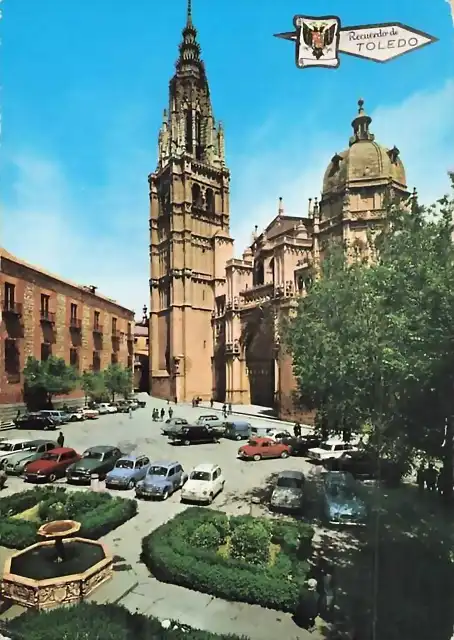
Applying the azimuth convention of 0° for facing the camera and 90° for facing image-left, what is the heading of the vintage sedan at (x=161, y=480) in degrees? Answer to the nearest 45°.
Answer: approximately 45°

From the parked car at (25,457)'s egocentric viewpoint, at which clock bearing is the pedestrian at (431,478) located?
The pedestrian is roughly at 8 o'clock from the parked car.

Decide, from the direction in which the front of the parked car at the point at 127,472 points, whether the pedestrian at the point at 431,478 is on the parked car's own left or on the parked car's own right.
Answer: on the parked car's own left

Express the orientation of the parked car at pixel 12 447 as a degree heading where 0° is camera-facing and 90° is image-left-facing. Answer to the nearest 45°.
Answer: approximately 45°

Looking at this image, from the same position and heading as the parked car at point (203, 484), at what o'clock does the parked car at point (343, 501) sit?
the parked car at point (343, 501) is roughly at 8 o'clock from the parked car at point (203, 484).

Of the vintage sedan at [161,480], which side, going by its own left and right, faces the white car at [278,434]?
back

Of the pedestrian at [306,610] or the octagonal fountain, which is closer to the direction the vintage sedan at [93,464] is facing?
the octagonal fountain
